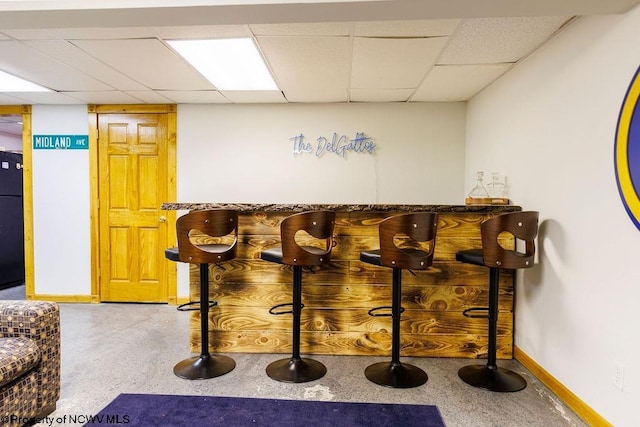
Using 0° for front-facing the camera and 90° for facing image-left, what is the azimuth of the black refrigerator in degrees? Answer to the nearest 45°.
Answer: approximately 315°

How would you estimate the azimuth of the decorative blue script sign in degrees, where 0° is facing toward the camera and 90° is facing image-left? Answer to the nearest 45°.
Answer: approximately 0°

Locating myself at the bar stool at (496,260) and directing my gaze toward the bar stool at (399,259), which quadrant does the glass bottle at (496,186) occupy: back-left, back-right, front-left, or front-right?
back-right

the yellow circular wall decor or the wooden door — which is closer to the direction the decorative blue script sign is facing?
the yellow circular wall decor

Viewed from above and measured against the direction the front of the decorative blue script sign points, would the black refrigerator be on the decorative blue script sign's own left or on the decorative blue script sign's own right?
on the decorative blue script sign's own right

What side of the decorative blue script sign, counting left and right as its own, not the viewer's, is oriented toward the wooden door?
right

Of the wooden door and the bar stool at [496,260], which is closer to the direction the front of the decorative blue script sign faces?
the bar stool

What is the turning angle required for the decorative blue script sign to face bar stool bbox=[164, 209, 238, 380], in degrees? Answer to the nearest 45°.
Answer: approximately 45° to its right
